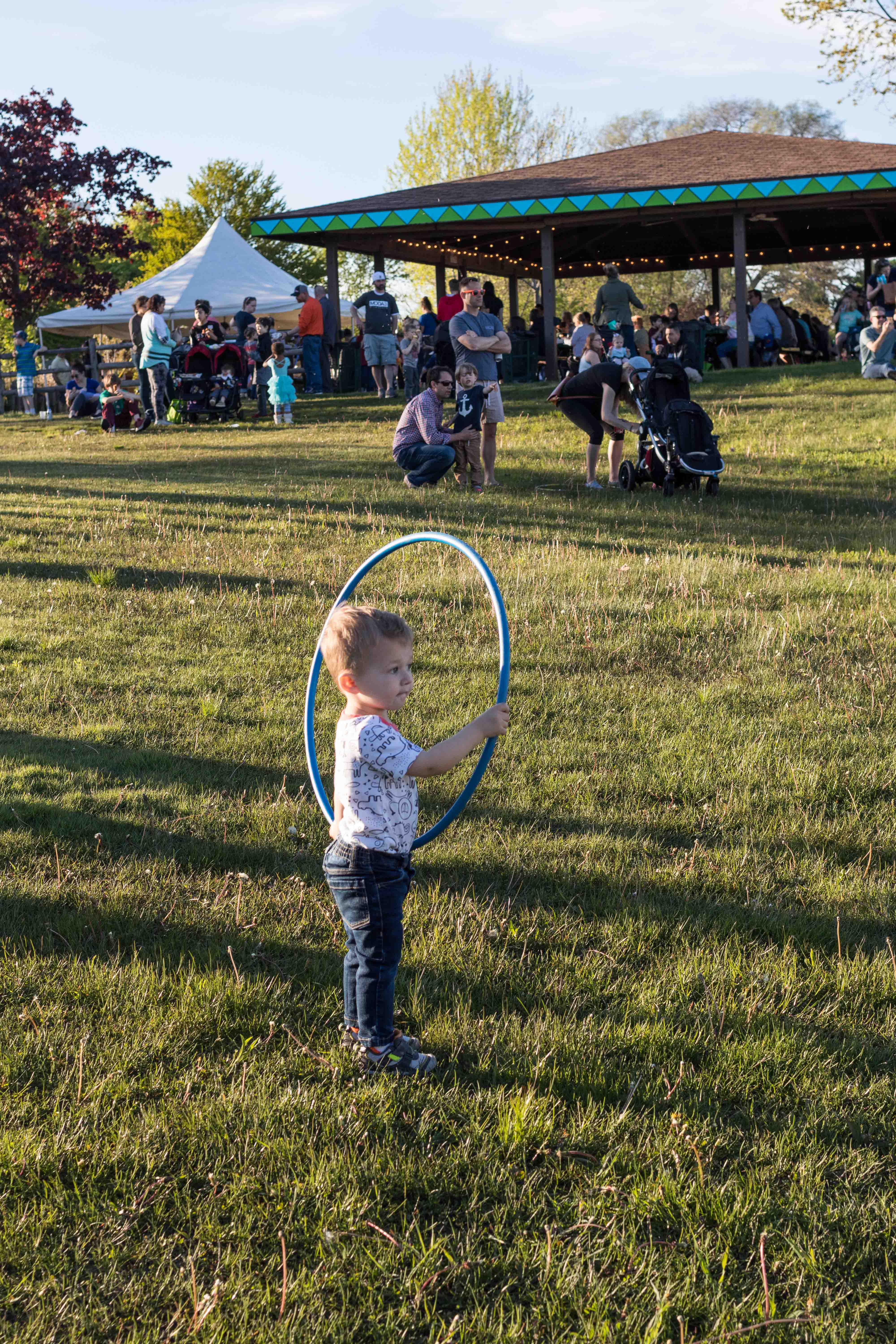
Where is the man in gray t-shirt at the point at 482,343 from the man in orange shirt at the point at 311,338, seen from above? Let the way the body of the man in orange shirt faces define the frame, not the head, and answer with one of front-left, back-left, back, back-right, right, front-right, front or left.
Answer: left

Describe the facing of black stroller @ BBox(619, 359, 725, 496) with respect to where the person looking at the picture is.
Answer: facing the viewer and to the right of the viewer

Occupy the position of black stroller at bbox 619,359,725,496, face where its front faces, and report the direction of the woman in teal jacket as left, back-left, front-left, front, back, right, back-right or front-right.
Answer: back

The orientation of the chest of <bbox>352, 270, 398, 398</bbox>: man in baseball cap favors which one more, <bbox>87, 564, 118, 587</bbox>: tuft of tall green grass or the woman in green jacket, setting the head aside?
the tuft of tall green grass

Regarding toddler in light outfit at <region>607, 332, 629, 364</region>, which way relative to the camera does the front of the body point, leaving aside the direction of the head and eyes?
toward the camera

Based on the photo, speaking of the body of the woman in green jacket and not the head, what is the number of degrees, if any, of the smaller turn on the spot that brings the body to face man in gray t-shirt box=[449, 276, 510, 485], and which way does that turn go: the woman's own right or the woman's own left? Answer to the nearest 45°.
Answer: approximately 180°

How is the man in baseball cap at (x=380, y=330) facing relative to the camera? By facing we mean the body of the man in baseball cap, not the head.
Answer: toward the camera

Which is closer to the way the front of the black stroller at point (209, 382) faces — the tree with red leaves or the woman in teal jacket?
the woman in teal jacket

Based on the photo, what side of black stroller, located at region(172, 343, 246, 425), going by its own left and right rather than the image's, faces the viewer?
front

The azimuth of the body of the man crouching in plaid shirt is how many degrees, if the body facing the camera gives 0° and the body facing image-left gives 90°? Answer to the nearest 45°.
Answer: approximately 270°

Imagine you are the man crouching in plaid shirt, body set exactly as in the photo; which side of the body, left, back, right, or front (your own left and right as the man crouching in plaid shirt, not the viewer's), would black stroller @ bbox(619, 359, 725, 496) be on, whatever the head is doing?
front

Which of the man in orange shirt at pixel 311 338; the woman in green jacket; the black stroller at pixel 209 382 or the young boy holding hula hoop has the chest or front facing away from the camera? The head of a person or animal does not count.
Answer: the woman in green jacket

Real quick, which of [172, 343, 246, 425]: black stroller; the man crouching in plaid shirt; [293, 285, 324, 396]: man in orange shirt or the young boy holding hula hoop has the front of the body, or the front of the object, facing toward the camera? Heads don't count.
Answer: the black stroller

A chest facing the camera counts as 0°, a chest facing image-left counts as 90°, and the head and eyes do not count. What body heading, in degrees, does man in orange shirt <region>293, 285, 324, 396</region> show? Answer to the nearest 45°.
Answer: approximately 90°

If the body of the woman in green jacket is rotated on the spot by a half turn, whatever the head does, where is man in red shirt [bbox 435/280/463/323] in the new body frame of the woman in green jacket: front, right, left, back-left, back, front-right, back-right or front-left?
right
